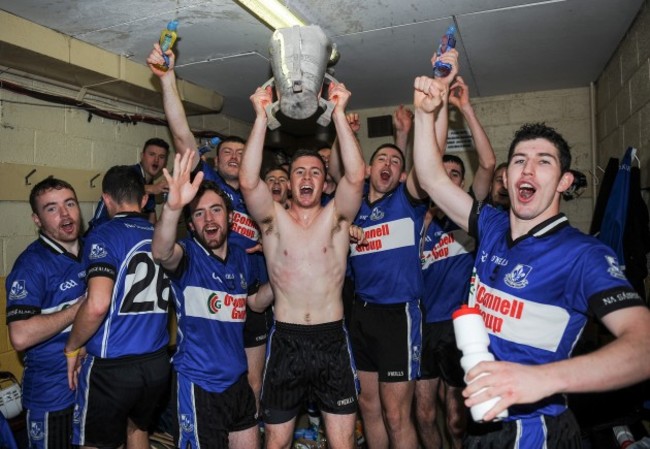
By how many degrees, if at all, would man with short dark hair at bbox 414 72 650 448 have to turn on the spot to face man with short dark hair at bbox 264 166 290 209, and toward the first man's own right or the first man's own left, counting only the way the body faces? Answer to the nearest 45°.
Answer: approximately 90° to the first man's own right

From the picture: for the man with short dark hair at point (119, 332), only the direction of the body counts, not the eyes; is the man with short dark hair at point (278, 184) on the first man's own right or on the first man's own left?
on the first man's own right

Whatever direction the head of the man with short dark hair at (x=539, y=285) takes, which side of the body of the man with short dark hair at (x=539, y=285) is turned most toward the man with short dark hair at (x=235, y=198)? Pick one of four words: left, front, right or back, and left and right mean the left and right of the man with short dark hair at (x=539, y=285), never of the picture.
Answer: right

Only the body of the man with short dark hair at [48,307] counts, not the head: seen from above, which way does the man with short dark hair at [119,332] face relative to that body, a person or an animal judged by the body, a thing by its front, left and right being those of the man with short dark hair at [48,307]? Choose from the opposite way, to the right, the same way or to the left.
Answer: the opposite way

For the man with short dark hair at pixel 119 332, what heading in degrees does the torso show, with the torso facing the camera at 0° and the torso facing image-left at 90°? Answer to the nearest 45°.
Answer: approximately 135°
